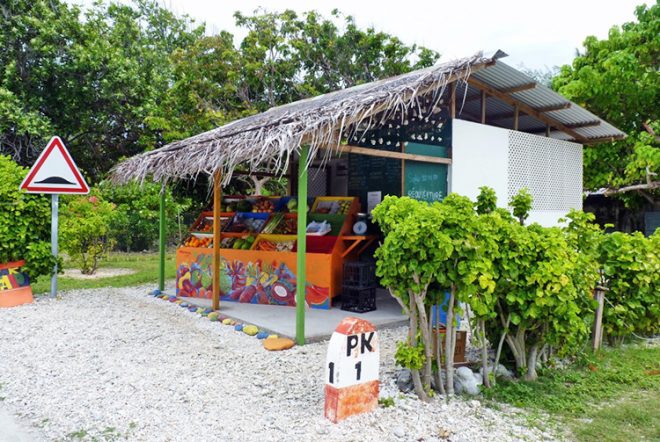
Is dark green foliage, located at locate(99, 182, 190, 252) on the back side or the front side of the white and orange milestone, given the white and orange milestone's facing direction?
on the back side

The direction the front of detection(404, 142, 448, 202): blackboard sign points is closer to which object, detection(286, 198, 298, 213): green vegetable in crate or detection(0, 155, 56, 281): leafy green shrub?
the leafy green shrub

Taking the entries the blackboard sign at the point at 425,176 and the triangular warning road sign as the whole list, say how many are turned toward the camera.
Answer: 2

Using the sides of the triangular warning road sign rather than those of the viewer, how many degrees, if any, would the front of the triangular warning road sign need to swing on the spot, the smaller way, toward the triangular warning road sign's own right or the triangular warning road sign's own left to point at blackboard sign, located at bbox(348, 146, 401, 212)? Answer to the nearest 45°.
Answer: approximately 90° to the triangular warning road sign's own left

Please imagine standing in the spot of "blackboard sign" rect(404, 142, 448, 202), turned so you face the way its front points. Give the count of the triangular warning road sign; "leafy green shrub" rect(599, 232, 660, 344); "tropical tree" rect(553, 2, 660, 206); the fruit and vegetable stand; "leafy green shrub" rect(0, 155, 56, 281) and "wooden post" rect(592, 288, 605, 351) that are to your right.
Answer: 3

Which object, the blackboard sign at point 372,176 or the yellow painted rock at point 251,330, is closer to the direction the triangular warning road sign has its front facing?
the yellow painted rock

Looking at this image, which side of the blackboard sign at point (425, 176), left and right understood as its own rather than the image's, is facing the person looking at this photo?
front

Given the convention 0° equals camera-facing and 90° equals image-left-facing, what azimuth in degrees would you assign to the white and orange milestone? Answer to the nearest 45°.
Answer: approximately 315°

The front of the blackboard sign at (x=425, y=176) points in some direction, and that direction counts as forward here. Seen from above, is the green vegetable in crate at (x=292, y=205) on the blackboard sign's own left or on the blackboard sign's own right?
on the blackboard sign's own right

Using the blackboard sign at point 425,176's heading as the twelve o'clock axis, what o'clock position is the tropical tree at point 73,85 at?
The tropical tree is roughly at 4 o'clock from the blackboard sign.

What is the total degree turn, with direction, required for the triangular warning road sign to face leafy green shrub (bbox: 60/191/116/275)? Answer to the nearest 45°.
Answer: approximately 180°

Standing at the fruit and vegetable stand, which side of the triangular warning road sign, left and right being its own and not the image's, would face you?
left

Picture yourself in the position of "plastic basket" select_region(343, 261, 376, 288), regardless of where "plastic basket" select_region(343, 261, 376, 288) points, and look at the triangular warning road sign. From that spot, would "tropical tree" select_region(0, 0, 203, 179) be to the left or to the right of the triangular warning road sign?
right

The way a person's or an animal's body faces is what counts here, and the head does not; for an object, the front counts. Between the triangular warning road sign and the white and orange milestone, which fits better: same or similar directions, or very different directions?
same or similar directions

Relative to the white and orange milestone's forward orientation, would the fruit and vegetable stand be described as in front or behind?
behind

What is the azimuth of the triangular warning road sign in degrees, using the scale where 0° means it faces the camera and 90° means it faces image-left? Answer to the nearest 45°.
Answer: approximately 0°
